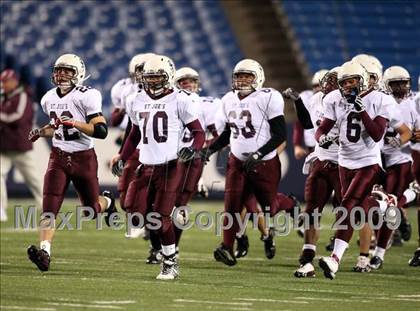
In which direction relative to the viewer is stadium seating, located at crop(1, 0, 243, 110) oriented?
toward the camera

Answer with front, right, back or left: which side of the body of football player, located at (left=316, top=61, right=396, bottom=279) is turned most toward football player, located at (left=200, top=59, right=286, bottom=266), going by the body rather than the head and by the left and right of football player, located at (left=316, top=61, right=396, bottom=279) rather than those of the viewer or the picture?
right

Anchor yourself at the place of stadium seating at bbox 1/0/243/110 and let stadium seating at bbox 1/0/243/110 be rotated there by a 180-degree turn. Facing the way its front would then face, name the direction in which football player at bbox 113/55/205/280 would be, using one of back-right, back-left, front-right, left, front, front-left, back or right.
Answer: back

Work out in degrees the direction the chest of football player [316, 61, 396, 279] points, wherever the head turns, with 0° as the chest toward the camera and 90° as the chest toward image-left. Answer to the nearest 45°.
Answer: approximately 45°

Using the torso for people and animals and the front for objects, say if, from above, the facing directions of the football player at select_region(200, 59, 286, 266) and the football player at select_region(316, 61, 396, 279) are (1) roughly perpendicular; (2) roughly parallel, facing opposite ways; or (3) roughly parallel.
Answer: roughly parallel

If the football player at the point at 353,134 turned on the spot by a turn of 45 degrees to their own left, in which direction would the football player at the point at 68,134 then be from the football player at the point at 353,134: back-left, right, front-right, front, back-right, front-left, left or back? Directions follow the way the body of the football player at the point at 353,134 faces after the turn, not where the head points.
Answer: right

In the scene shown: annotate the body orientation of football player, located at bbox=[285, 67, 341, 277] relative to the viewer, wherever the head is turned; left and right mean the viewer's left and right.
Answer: facing the viewer and to the left of the viewer

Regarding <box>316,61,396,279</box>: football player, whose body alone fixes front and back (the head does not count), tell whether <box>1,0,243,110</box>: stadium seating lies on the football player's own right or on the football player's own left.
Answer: on the football player's own right

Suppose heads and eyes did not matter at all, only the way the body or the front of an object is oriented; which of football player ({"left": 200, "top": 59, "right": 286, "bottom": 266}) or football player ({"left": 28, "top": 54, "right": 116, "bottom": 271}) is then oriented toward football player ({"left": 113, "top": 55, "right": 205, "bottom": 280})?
football player ({"left": 200, "top": 59, "right": 286, "bottom": 266})

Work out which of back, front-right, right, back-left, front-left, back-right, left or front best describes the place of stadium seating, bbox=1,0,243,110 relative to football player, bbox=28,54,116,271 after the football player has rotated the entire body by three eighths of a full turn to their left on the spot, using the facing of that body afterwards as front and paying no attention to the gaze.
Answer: left
